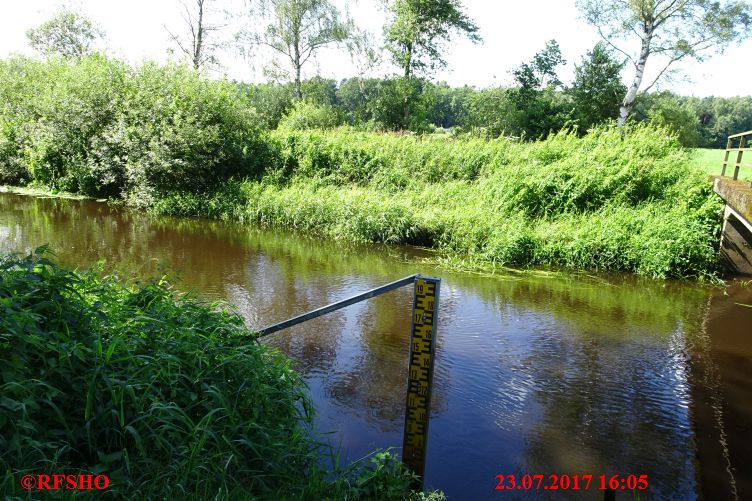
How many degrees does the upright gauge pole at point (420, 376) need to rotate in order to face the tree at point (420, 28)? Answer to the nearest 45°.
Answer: approximately 180°

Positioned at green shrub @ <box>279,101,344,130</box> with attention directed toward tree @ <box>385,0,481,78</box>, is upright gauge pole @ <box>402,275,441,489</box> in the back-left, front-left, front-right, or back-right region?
back-right

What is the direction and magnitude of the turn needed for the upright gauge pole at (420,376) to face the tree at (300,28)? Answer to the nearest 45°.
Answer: approximately 180°

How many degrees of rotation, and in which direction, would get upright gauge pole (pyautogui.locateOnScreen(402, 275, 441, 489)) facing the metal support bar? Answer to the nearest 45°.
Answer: approximately 90° to its right

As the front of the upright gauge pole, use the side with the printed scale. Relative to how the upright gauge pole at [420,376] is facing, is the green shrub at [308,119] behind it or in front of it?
behind

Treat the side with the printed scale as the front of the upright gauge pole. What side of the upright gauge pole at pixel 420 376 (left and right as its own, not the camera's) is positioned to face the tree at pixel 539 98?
back

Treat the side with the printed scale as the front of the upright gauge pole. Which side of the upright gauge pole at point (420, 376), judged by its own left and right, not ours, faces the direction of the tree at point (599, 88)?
back

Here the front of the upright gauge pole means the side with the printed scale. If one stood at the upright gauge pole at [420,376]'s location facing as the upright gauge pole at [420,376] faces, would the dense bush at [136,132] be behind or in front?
behind

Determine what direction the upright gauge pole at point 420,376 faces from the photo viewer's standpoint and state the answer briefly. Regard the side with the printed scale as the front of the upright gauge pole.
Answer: facing the viewer

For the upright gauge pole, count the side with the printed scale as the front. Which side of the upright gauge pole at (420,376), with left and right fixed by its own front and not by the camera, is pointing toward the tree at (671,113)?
back
